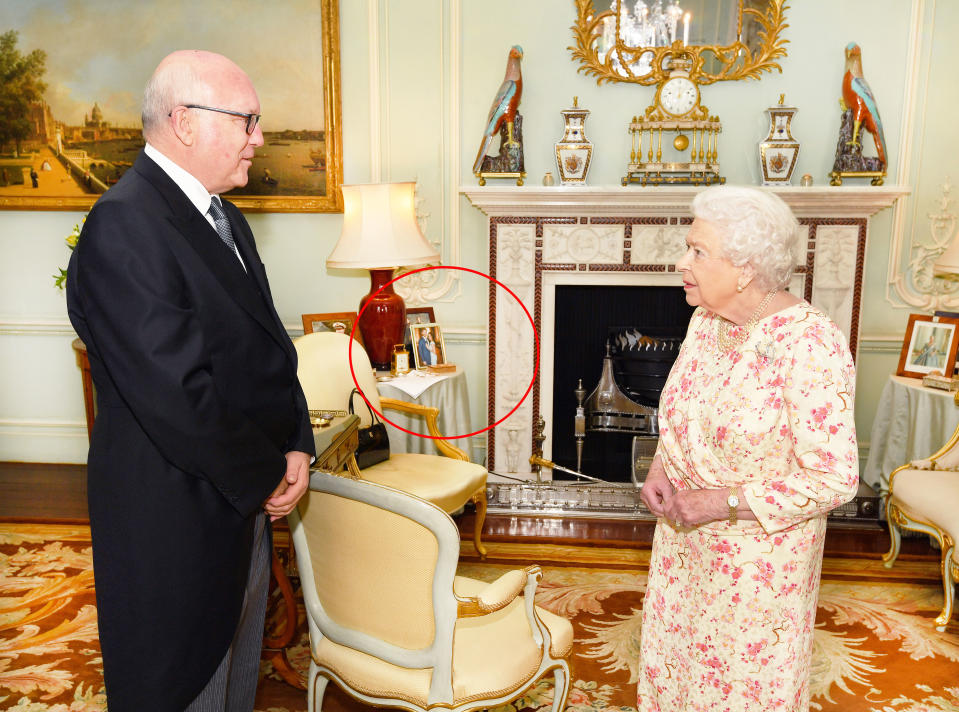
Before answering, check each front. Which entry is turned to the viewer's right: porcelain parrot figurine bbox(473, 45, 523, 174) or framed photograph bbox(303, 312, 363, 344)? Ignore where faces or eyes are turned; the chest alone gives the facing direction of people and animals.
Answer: the porcelain parrot figurine

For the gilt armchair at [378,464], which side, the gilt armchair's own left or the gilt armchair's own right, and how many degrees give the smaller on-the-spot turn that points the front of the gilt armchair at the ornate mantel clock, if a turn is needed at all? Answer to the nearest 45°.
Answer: approximately 90° to the gilt armchair's own left

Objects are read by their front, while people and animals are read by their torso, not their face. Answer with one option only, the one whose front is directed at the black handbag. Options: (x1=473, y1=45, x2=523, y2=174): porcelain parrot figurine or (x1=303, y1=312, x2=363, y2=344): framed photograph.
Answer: the framed photograph

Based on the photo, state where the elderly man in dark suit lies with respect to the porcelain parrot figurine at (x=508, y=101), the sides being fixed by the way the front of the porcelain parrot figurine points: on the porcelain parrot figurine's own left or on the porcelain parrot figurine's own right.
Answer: on the porcelain parrot figurine's own right

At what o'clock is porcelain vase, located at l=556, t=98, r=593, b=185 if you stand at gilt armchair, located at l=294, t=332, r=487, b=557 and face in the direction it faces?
The porcelain vase is roughly at 9 o'clock from the gilt armchair.

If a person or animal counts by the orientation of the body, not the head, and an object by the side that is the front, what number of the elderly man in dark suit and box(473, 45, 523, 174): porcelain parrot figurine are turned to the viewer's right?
2

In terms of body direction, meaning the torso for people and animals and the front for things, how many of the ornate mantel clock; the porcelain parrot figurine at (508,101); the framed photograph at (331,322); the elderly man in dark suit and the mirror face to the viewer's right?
2

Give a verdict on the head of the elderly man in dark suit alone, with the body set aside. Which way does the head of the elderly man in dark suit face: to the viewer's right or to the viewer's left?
to the viewer's right
